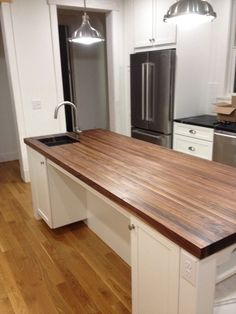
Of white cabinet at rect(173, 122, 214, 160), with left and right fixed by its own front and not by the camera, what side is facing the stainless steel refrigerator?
right

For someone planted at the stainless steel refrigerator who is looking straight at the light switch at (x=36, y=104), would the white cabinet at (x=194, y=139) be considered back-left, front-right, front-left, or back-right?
back-left

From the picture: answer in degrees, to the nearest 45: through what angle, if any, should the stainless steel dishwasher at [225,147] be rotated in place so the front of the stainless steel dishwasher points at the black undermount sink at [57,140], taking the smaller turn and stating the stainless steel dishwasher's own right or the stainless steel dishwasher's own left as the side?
0° — it already faces it

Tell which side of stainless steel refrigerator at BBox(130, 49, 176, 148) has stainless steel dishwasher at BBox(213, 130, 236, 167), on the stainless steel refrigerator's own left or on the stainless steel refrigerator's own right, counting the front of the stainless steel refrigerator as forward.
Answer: on the stainless steel refrigerator's own left

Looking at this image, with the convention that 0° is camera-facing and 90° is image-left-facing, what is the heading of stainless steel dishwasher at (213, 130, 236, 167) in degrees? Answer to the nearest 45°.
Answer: approximately 45°

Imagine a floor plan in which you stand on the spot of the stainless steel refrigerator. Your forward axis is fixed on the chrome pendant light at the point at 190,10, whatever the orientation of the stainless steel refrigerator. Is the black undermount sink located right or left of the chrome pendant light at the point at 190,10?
right

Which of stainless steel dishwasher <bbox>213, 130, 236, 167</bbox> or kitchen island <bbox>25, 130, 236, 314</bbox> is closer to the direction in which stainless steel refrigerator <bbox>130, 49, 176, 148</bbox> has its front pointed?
the kitchen island

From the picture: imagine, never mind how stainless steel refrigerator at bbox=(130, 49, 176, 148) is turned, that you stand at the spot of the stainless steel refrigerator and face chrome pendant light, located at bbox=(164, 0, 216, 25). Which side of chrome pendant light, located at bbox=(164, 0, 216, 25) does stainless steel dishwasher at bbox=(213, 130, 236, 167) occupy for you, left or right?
left

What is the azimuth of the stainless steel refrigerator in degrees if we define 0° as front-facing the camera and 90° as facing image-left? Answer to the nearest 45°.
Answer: approximately 45°
